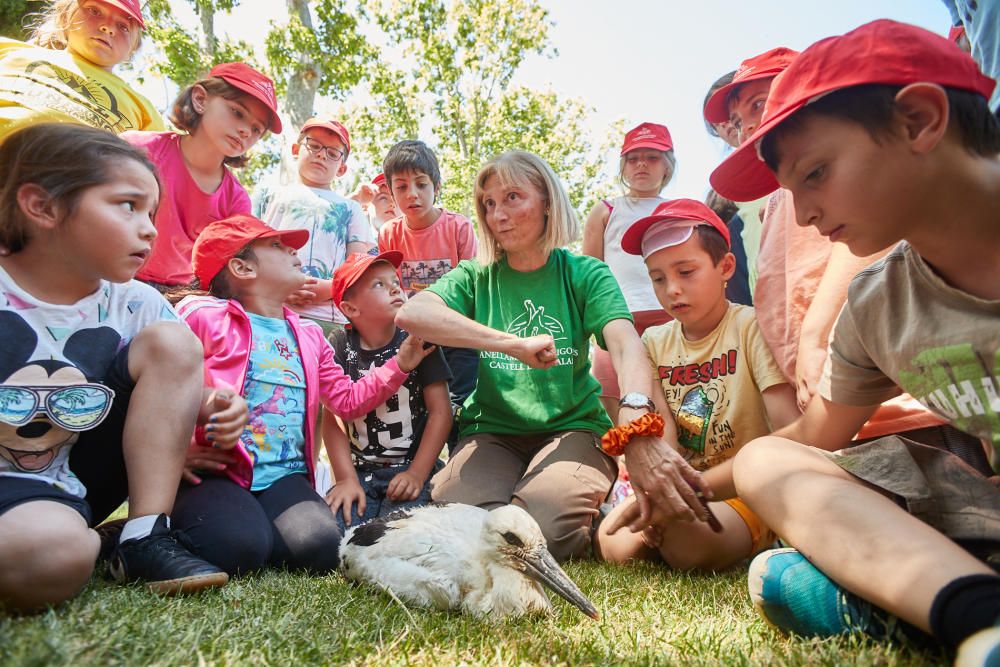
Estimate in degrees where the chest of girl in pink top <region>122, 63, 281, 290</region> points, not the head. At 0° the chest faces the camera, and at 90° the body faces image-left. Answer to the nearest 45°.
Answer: approximately 315°

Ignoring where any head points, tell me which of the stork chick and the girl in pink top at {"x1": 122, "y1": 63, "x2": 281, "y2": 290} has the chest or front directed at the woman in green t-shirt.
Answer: the girl in pink top

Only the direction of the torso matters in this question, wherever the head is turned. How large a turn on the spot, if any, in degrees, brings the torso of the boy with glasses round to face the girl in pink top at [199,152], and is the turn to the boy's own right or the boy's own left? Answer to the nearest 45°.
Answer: approximately 45° to the boy's own right

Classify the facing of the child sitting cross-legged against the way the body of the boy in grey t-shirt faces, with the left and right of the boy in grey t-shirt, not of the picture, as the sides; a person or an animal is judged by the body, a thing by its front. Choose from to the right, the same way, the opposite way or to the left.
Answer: to the left

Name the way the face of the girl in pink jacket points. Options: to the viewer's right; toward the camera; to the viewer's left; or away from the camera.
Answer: to the viewer's right

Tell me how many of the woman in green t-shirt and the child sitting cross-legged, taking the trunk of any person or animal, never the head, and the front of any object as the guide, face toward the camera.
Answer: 2

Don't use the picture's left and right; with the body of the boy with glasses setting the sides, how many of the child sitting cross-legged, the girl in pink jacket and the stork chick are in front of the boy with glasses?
3

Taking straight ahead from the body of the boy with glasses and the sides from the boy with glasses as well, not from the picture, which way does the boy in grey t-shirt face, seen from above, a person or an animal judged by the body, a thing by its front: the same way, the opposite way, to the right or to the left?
to the right
